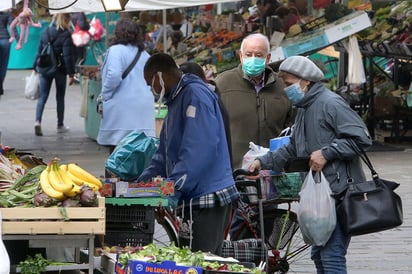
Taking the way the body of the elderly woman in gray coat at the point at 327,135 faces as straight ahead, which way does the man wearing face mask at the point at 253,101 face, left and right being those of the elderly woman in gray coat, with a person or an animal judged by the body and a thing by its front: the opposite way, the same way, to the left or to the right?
to the left

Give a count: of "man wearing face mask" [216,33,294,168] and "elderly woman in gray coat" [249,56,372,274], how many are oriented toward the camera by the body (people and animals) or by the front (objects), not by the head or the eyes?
1

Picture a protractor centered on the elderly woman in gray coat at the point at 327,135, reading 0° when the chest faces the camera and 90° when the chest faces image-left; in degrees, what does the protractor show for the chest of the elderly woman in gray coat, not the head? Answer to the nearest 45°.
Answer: approximately 90°

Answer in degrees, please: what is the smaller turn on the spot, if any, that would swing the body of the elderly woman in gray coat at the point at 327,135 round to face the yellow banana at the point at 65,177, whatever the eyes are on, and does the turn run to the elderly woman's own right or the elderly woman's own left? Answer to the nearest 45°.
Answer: approximately 45° to the elderly woman's own left

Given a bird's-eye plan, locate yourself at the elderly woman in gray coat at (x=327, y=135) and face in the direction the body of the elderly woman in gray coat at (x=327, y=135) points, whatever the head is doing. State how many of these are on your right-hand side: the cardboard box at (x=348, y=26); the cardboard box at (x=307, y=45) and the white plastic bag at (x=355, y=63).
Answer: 3

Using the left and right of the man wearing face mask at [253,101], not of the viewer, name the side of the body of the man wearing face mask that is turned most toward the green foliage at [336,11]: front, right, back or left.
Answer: back

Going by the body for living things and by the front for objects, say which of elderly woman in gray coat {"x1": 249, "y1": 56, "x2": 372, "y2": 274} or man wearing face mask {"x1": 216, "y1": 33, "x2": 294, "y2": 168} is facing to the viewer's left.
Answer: the elderly woman in gray coat

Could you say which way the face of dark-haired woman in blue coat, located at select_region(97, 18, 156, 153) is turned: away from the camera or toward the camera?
away from the camera

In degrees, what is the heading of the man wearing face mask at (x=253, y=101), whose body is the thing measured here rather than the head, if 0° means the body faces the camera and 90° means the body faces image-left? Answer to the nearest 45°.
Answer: approximately 0°
